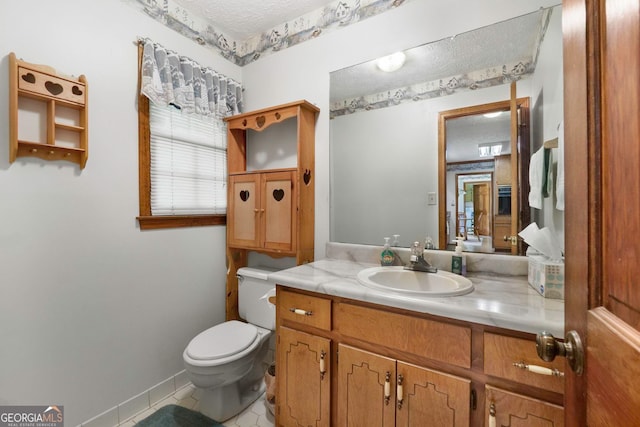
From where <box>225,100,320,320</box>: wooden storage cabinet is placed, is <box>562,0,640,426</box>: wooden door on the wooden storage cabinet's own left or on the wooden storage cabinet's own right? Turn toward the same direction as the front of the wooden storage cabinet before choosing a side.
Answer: on the wooden storage cabinet's own left

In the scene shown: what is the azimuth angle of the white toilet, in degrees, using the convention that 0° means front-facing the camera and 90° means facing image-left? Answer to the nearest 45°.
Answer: approximately 45°

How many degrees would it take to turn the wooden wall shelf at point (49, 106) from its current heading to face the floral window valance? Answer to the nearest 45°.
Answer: approximately 45° to its left

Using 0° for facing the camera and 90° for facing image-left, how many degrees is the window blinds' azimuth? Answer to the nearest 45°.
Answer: approximately 315°

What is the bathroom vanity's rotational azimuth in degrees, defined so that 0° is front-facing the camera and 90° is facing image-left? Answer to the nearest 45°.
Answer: approximately 45°

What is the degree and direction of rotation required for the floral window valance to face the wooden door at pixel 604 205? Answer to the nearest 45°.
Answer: approximately 45° to its right
